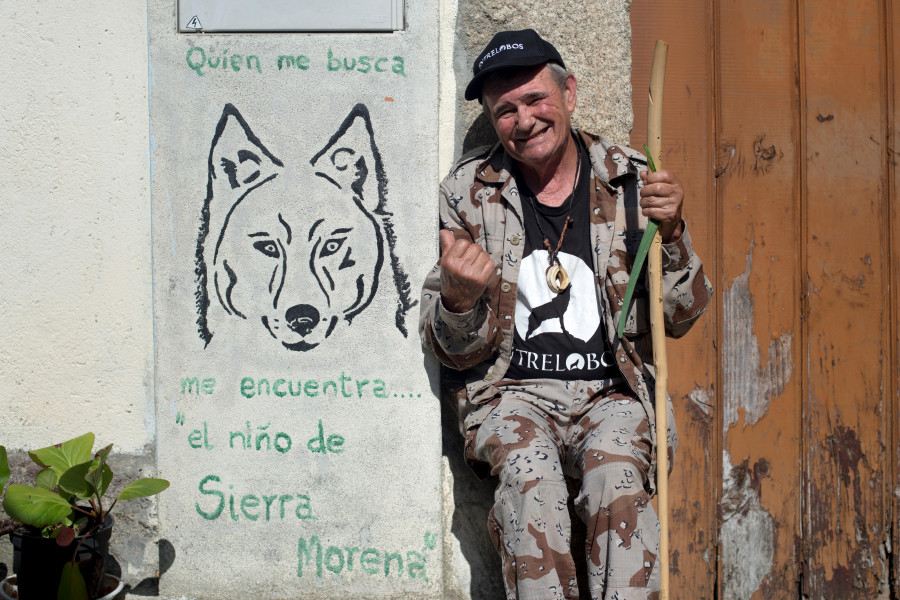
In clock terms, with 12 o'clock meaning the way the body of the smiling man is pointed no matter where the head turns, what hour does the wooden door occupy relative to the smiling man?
The wooden door is roughly at 8 o'clock from the smiling man.

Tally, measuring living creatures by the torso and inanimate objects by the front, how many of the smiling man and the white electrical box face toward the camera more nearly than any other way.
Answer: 2

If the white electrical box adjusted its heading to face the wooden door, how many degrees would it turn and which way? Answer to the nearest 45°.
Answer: approximately 90° to its left

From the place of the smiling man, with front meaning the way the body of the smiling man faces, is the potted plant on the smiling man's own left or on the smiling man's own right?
on the smiling man's own right

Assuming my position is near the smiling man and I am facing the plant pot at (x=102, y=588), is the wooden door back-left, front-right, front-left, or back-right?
back-right

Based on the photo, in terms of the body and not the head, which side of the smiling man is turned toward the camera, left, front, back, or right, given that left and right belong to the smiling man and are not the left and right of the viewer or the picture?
front

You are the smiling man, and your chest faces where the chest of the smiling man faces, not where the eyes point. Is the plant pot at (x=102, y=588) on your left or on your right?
on your right

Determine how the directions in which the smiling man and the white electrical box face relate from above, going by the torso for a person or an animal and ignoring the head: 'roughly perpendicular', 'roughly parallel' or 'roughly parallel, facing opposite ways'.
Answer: roughly parallel

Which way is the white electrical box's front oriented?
toward the camera
